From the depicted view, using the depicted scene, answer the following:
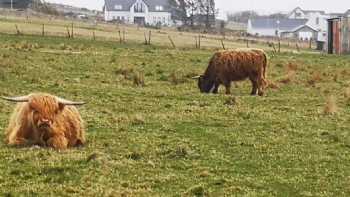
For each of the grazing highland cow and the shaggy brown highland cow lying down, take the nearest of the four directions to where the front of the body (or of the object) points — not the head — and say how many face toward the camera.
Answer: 1

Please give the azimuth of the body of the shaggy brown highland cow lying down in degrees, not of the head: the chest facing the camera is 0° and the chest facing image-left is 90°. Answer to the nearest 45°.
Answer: approximately 0°

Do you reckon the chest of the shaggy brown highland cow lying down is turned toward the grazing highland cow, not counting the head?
no

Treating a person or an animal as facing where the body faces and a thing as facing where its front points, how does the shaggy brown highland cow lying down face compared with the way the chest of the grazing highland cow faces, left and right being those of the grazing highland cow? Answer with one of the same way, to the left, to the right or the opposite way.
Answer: to the left

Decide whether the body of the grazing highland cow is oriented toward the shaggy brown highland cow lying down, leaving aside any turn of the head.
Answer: no

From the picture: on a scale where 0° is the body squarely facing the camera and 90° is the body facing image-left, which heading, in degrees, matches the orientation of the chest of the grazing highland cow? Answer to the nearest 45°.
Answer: approximately 90°
